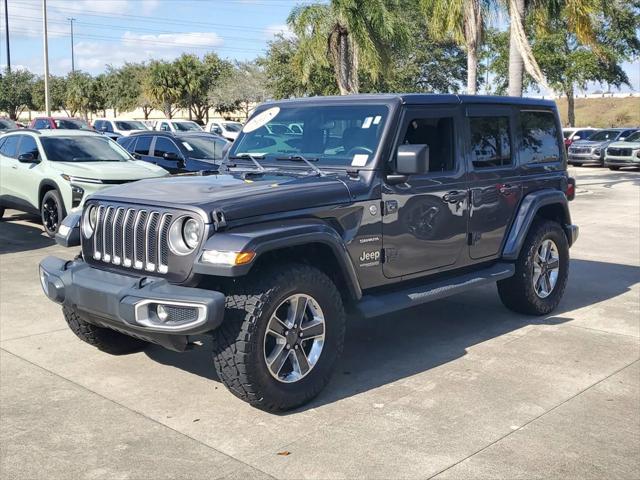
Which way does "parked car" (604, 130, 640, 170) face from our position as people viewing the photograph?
facing the viewer and to the left of the viewer

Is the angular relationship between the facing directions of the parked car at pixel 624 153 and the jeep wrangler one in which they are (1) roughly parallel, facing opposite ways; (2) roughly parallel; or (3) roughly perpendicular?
roughly parallel

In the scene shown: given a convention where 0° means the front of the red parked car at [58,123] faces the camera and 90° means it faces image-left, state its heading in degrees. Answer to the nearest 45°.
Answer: approximately 315°

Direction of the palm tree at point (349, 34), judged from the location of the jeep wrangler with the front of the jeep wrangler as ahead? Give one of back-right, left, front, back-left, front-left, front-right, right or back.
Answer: back-right

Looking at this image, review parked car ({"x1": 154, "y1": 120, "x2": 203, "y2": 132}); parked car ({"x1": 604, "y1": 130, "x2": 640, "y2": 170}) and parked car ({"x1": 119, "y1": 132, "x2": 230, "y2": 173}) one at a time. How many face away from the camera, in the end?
0

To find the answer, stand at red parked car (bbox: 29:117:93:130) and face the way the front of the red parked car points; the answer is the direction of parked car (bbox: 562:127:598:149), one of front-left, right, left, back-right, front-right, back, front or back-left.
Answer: front-left

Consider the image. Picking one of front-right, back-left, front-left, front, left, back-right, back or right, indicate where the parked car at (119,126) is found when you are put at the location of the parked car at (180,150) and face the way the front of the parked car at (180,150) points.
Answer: back-left

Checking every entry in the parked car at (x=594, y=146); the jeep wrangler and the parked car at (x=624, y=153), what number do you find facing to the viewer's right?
0

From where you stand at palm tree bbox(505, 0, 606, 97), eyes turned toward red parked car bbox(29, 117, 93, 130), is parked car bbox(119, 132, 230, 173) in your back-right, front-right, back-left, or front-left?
front-left

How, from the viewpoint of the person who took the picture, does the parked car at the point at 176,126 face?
facing the viewer and to the right of the viewer

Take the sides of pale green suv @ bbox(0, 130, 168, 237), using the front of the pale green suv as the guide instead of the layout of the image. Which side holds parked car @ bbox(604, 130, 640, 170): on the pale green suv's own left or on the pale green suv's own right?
on the pale green suv's own left

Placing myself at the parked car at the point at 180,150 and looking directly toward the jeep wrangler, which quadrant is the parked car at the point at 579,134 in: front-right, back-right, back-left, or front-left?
back-left

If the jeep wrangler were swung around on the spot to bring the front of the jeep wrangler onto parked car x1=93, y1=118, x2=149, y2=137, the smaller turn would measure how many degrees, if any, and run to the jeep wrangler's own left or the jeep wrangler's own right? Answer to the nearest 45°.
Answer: approximately 135° to the jeep wrangler's own right

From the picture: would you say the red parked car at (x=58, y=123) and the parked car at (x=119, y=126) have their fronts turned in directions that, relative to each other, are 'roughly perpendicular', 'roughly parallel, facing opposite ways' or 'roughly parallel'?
roughly parallel

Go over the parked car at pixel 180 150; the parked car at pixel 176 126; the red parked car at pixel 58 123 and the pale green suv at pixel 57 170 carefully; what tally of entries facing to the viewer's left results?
0

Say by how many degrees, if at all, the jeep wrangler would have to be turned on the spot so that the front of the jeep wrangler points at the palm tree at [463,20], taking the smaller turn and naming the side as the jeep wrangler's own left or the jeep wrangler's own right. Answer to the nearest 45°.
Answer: approximately 135° to the jeep wrangler's own right
